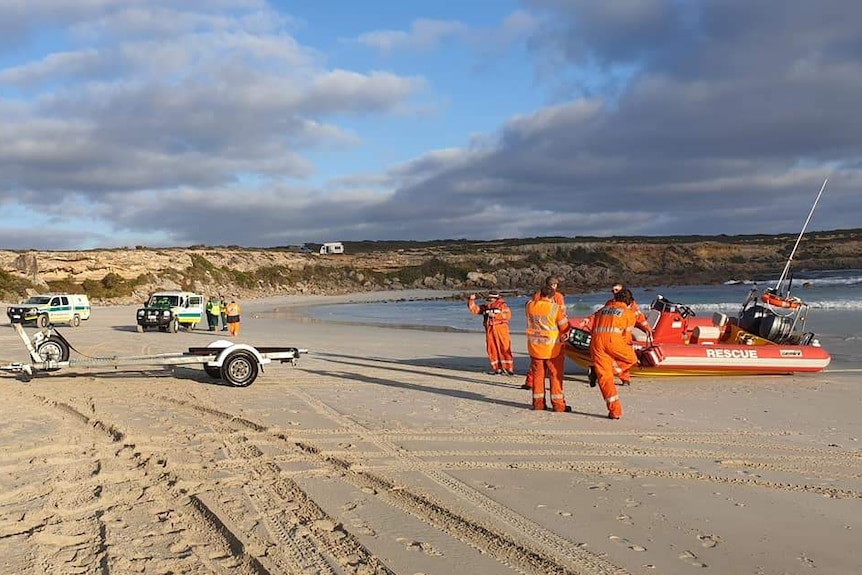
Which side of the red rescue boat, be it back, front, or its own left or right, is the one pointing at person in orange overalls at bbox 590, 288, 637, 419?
left

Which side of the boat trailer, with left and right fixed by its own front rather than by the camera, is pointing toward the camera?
left

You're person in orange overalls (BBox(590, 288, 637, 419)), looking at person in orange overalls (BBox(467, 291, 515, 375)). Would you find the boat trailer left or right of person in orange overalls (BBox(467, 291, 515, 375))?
left

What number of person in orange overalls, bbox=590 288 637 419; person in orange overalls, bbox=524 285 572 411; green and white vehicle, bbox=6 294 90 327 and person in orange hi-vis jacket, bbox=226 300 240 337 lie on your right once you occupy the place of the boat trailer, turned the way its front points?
2

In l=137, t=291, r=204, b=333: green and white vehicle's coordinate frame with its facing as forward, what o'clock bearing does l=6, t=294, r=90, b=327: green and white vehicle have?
l=6, t=294, r=90, b=327: green and white vehicle is roughly at 3 o'clock from l=137, t=291, r=204, b=333: green and white vehicle.

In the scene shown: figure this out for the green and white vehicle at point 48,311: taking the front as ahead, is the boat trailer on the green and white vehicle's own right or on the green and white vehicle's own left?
on the green and white vehicle's own left

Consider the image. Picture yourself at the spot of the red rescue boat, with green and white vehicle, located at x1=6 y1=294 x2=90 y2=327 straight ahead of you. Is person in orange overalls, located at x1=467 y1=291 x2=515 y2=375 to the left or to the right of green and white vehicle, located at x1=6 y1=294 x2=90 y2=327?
left

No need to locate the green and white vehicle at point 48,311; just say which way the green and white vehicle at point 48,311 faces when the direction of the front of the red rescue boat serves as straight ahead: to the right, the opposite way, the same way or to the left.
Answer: to the left

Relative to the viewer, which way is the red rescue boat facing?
to the viewer's left

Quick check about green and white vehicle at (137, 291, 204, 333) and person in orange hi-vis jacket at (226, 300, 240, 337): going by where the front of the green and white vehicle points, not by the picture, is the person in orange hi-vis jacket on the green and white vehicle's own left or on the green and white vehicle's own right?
on the green and white vehicle's own left

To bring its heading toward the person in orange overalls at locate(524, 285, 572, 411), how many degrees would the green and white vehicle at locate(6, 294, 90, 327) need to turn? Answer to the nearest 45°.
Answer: approximately 45° to its left

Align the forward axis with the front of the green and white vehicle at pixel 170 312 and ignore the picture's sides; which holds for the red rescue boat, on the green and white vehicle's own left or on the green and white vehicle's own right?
on the green and white vehicle's own left

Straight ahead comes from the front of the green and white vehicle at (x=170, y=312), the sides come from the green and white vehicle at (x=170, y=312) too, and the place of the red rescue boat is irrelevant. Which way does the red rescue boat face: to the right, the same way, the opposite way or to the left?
to the right
